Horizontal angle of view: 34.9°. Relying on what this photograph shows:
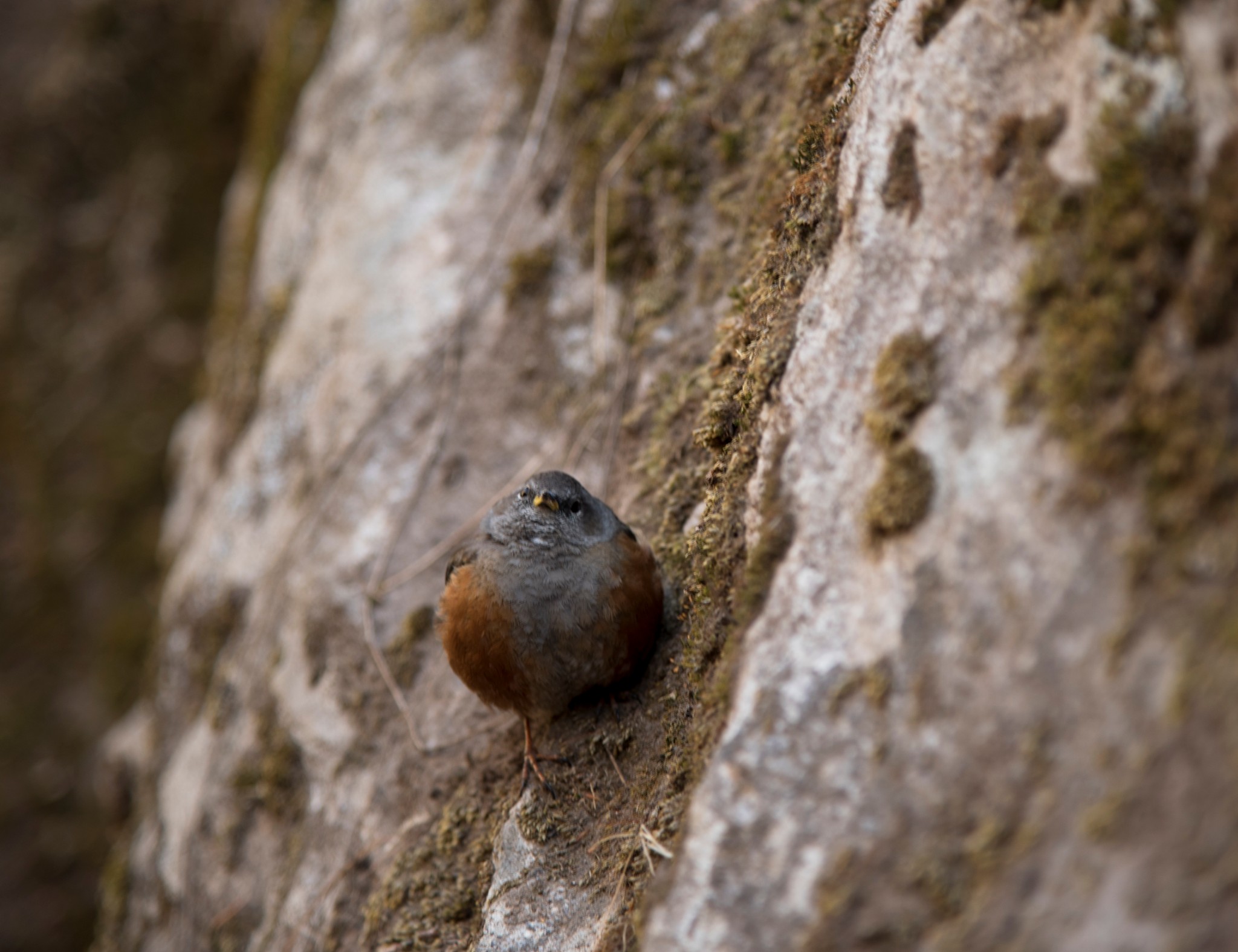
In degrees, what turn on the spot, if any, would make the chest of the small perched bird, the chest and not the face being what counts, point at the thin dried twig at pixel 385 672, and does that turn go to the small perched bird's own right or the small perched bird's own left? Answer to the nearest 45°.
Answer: approximately 135° to the small perched bird's own right

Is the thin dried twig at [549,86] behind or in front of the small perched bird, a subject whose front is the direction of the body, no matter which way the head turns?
behind

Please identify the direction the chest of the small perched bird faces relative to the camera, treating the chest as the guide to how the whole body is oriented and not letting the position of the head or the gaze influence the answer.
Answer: toward the camera
